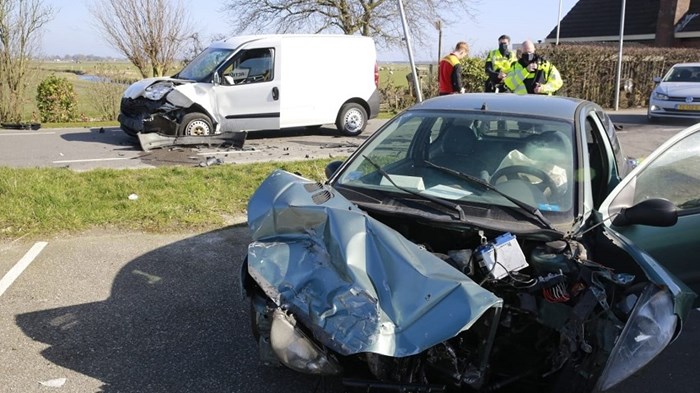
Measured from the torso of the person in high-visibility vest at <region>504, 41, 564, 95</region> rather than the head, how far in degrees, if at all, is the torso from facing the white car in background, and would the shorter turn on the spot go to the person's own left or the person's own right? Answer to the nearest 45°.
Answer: approximately 135° to the person's own left

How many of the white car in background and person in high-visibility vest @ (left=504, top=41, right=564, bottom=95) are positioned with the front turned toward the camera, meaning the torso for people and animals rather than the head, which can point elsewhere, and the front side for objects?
2

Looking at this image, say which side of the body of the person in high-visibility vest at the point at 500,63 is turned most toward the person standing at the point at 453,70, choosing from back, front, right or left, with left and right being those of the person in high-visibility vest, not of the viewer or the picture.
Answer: right

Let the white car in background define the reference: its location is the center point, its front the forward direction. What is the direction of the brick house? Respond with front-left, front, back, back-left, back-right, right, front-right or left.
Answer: back

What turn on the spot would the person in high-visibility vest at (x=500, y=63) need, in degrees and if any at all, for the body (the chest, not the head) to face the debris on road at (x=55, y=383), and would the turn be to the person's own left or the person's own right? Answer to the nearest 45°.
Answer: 0° — they already face it

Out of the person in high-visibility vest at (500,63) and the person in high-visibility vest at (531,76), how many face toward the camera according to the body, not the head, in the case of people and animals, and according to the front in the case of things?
2

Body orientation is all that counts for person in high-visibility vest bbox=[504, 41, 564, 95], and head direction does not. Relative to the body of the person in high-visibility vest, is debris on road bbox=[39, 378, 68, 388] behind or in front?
in front

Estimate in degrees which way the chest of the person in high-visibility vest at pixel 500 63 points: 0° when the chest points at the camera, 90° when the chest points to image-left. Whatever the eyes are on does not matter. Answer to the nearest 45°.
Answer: approximately 0°

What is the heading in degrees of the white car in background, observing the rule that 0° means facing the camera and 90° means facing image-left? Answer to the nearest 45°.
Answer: approximately 0°

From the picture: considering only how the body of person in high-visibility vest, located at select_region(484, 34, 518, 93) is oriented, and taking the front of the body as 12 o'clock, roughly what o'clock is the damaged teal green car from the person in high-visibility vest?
The damaged teal green car is roughly at 12 o'clock from the person in high-visibility vest.
